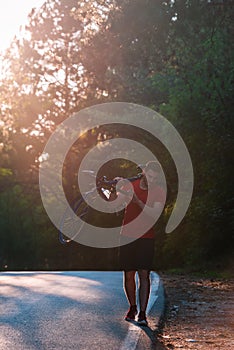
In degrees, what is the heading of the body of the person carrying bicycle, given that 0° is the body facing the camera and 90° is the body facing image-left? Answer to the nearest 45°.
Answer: approximately 0°
